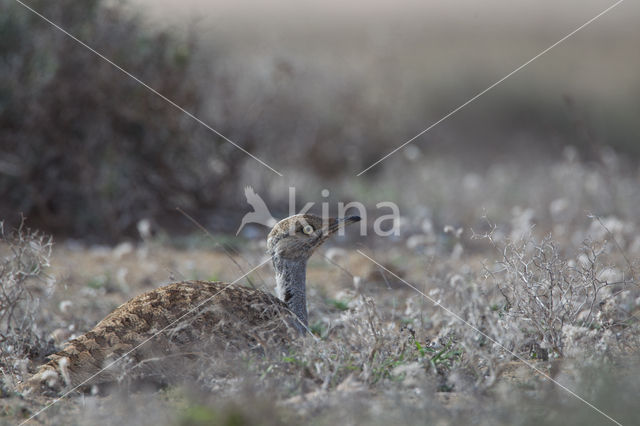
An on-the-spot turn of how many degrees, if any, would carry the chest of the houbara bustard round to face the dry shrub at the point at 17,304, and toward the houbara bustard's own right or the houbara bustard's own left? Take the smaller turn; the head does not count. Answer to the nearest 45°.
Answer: approximately 135° to the houbara bustard's own left

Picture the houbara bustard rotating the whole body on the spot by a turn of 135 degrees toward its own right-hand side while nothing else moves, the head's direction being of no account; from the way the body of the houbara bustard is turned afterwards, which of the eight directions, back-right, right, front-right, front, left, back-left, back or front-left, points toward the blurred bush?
back-right

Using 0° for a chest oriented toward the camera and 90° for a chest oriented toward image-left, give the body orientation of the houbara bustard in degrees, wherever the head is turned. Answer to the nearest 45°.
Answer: approximately 270°
